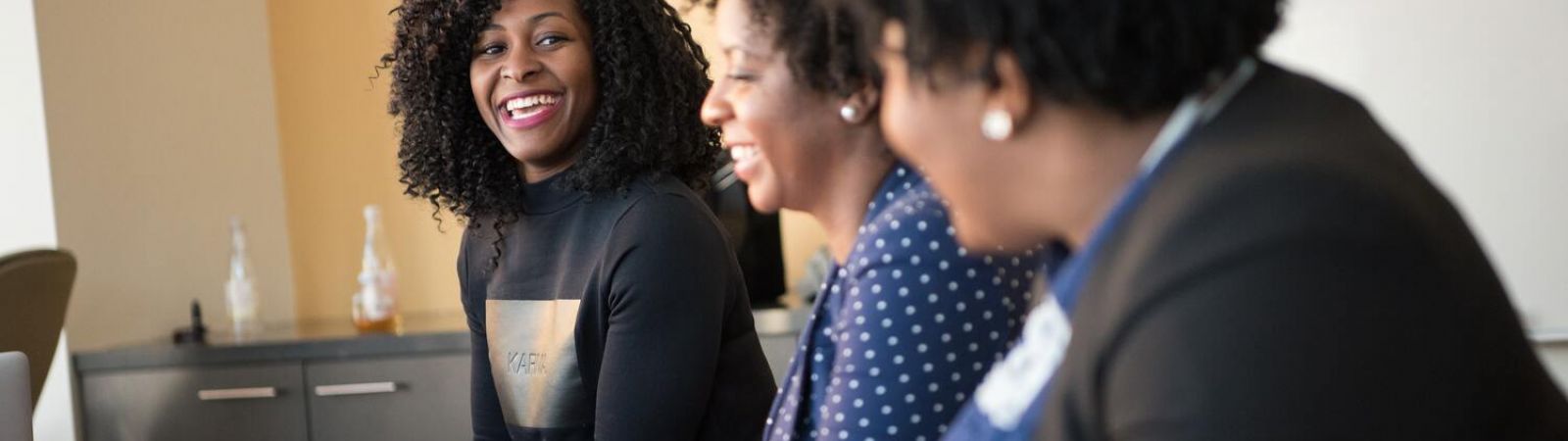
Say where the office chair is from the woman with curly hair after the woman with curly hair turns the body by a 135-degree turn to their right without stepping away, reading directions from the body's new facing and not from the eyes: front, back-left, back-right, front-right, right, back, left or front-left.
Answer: front-left

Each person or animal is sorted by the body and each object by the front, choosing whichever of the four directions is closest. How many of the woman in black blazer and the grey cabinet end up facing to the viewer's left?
1

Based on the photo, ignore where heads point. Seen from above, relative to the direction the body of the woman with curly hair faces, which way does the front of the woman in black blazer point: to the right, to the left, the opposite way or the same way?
to the right

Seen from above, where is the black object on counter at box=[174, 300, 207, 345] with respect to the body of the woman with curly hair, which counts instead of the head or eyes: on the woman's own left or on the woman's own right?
on the woman's own right

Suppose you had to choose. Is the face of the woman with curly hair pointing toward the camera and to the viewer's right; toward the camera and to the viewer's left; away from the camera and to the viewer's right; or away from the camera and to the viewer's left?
toward the camera and to the viewer's right

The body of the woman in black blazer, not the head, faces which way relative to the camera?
to the viewer's left

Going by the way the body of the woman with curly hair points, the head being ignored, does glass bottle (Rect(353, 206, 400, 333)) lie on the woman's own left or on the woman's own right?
on the woman's own right

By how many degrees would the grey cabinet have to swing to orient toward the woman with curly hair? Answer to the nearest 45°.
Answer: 0° — it already faces them
